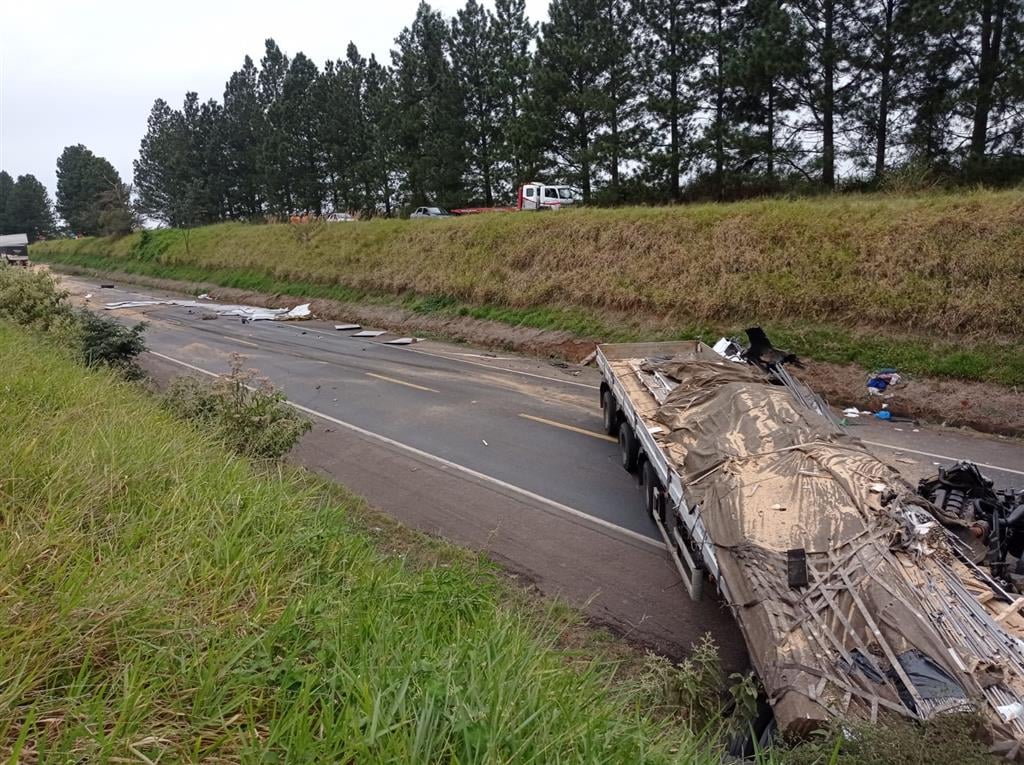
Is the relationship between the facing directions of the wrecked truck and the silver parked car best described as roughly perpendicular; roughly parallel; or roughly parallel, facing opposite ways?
roughly perpendicular

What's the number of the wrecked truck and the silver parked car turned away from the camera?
0

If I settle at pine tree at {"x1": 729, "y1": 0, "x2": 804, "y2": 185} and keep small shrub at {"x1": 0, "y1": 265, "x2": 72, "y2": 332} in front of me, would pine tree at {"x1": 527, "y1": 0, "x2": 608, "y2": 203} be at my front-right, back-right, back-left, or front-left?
front-right

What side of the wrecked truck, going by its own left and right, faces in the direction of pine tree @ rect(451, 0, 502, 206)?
back

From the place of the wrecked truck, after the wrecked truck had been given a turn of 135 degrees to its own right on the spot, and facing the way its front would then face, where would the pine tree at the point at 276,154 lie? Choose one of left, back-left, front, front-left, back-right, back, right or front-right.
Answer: front-right

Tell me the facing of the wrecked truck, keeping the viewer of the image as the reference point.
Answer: facing the viewer and to the right of the viewer

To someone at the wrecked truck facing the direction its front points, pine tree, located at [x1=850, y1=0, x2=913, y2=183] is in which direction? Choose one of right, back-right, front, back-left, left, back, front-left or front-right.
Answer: back-left

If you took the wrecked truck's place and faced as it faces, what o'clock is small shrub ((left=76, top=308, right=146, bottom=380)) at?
The small shrub is roughly at 5 o'clock from the wrecked truck.

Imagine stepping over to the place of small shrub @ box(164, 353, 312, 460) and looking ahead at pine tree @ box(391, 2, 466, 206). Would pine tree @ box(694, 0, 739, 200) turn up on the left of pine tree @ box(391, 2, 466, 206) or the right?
right

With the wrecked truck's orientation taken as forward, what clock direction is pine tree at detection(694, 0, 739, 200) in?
The pine tree is roughly at 7 o'clock from the wrecked truck.
